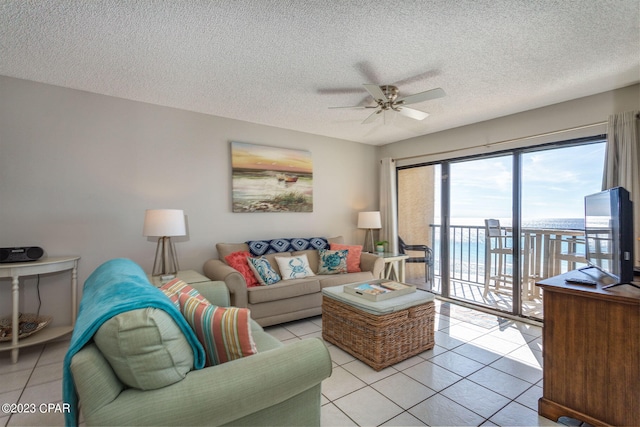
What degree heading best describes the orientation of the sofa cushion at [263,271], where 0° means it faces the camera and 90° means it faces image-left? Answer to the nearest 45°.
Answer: approximately 315°

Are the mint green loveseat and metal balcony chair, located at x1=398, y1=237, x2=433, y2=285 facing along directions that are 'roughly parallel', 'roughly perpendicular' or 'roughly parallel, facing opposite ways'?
roughly perpendicular

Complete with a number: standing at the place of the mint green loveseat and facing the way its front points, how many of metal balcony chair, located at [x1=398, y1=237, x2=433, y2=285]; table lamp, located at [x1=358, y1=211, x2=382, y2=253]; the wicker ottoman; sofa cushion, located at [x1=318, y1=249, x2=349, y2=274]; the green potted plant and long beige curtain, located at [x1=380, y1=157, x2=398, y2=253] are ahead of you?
6

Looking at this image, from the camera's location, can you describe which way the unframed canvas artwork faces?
facing the viewer and to the right of the viewer

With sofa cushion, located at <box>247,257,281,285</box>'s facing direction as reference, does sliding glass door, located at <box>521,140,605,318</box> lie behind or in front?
in front

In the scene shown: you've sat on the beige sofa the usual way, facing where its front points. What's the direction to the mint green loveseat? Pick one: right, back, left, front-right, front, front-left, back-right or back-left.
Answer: front-right

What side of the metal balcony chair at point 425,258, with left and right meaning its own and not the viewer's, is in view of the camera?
right

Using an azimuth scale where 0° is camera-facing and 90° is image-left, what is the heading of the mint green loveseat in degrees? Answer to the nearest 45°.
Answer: approximately 225°

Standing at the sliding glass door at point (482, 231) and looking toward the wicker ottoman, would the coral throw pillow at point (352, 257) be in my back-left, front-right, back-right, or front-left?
front-right

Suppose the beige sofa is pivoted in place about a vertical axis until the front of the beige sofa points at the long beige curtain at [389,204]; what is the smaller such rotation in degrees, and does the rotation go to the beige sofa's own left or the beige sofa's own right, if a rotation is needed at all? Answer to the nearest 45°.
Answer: approximately 90° to the beige sofa's own left

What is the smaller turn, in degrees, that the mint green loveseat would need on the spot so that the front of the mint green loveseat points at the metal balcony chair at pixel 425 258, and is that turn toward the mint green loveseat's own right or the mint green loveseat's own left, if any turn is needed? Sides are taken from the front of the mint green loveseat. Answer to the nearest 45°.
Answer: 0° — it already faces it

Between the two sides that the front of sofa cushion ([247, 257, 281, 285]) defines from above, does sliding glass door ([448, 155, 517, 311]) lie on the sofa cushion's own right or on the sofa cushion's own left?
on the sofa cushion's own left

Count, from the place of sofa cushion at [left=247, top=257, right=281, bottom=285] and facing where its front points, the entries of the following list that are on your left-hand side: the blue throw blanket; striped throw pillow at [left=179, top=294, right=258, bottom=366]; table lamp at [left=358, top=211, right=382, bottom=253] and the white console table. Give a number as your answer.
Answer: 1
